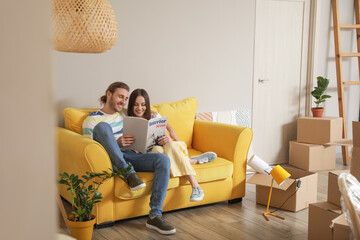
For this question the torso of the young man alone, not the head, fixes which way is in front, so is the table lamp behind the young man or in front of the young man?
in front

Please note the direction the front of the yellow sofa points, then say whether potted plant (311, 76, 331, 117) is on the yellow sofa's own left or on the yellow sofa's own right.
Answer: on the yellow sofa's own left

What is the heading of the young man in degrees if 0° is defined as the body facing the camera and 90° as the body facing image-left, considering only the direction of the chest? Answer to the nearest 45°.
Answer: approximately 315°

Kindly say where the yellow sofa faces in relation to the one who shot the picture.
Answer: facing the viewer and to the right of the viewer

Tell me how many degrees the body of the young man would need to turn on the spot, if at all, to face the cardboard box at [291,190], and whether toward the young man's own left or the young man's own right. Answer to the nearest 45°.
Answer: approximately 45° to the young man's own left

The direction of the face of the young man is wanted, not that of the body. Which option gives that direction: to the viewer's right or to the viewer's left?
to the viewer's right

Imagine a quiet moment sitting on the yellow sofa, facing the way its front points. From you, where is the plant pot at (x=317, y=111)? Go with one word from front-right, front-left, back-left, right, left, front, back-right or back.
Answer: left

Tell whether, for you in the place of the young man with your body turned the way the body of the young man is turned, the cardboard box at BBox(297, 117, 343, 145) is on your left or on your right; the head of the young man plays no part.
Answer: on your left

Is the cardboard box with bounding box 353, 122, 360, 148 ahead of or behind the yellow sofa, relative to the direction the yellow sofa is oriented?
ahead

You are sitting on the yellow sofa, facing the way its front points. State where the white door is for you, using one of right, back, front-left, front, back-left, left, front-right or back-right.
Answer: left
